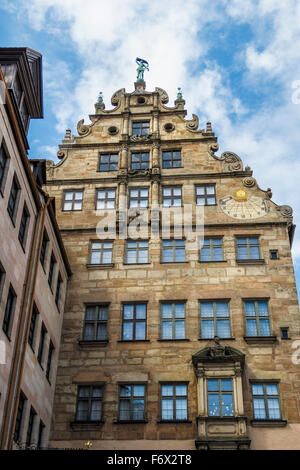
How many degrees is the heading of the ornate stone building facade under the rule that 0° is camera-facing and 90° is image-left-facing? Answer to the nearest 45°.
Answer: approximately 0°
